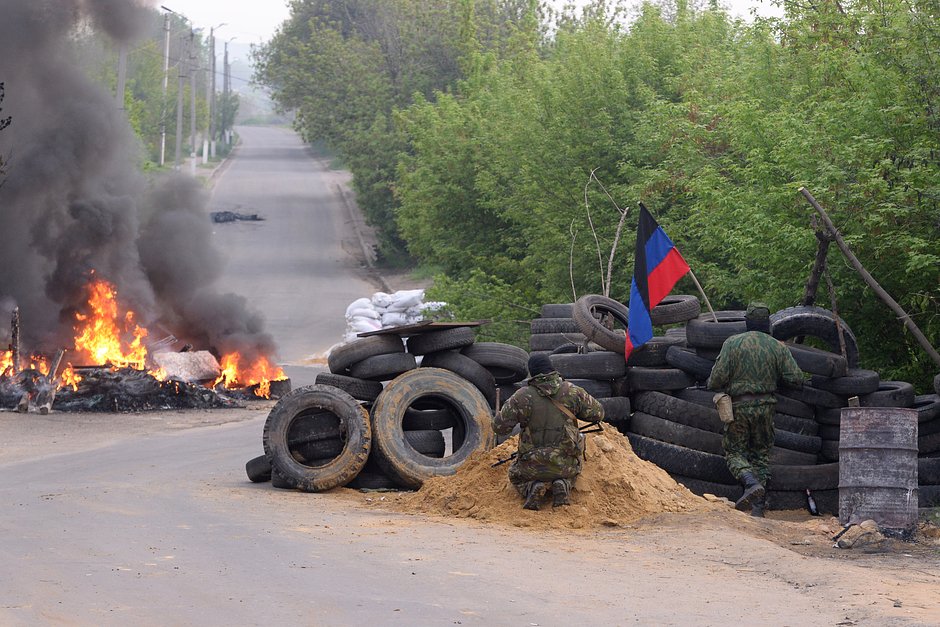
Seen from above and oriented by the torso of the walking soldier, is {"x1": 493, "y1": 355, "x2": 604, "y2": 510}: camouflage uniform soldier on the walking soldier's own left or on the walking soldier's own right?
on the walking soldier's own left

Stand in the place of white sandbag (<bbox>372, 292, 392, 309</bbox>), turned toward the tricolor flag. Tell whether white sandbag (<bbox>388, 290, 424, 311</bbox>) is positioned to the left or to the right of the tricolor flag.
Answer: left

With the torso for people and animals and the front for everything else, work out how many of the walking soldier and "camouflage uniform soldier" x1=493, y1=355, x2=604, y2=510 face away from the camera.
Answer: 2

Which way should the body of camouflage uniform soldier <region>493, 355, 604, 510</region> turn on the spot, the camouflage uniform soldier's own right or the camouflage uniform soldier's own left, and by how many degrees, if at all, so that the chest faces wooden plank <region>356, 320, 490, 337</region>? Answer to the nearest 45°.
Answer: approximately 45° to the camouflage uniform soldier's own left

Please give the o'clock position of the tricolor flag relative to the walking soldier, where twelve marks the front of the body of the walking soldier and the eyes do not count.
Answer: The tricolor flag is roughly at 10 o'clock from the walking soldier.

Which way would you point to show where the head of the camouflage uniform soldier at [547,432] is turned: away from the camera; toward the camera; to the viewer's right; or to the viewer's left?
away from the camera

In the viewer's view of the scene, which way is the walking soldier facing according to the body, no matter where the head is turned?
away from the camera

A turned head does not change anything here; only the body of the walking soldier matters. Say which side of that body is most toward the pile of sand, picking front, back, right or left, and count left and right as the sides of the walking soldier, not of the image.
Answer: left

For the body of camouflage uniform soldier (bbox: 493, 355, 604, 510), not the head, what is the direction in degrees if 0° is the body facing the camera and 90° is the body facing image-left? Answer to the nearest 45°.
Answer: approximately 180°
